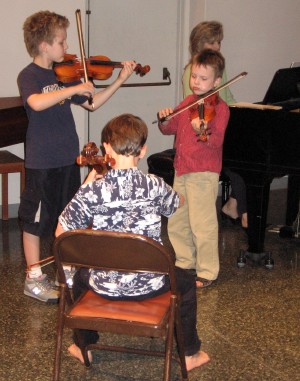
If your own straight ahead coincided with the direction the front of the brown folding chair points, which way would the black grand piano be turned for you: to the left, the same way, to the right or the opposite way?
to the left

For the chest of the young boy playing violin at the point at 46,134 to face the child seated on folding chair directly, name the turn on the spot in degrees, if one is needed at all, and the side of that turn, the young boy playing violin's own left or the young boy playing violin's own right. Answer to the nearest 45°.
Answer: approximately 45° to the young boy playing violin's own right

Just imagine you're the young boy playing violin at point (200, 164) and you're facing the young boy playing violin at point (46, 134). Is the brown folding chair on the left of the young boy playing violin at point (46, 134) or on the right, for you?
left

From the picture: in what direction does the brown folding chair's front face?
away from the camera

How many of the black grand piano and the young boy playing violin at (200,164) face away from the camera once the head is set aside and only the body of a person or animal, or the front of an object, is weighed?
0

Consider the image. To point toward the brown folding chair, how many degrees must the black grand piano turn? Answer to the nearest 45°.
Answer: approximately 90° to its left

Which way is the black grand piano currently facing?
to the viewer's left

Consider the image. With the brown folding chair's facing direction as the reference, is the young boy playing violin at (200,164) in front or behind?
in front

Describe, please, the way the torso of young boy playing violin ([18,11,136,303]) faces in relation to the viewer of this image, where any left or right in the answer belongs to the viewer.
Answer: facing the viewer and to the right of the viewer

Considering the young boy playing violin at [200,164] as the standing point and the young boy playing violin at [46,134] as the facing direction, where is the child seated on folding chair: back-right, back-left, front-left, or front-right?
front-left

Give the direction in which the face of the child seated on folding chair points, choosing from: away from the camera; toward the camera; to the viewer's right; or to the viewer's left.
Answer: away from the camera

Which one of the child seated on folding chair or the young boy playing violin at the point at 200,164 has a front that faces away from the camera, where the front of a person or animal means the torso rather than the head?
the child seated on folding chair

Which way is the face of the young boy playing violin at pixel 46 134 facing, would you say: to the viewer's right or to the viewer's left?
to the viewer's right

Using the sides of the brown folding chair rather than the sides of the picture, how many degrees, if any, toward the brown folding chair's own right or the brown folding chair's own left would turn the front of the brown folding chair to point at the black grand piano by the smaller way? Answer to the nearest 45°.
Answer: approximately 45° to the brown folding chair's own right

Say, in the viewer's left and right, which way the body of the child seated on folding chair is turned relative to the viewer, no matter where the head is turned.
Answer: facing away from the viewer

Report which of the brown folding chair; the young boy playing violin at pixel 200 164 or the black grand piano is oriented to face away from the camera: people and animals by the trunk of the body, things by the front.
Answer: the brown folding chair
